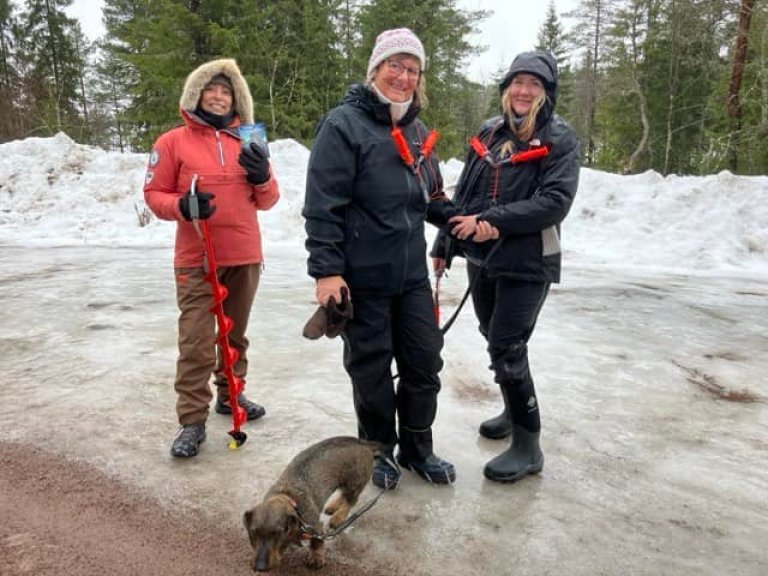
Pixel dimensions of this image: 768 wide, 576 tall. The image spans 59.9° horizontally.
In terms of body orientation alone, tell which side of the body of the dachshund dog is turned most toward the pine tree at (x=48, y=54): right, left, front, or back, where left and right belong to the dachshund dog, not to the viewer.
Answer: right

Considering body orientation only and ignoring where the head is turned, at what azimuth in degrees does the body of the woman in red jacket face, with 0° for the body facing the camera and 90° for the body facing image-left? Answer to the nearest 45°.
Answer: approximately 0°

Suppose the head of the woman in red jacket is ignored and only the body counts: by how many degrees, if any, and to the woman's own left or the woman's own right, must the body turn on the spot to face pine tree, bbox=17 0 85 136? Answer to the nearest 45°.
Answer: approximately 180°

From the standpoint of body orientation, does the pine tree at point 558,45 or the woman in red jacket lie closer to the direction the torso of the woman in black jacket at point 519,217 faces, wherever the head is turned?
the woman in red jacket

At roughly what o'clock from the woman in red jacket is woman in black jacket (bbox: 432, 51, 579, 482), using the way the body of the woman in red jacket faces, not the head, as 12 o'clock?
The woman in black jacket is roughly at 10 o'clock from the woman in red jacket.

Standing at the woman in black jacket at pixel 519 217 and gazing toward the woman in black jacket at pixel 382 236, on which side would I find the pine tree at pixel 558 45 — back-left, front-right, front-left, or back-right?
back-right

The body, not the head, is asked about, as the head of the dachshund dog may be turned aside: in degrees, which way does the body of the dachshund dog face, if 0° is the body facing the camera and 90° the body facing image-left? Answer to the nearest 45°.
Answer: approximately 45°
